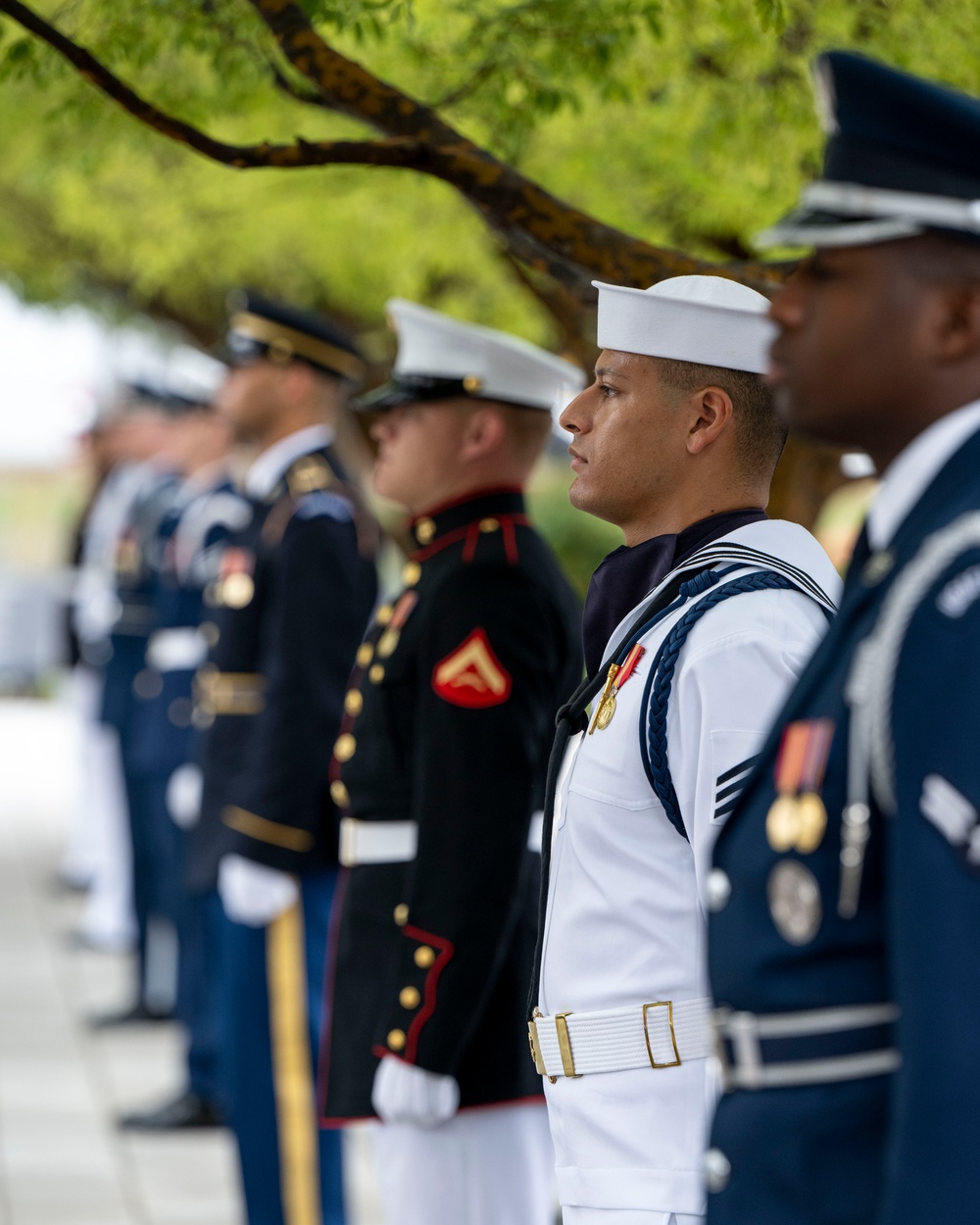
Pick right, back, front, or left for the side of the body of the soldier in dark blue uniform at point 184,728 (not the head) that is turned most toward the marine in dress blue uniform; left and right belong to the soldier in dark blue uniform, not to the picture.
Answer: left

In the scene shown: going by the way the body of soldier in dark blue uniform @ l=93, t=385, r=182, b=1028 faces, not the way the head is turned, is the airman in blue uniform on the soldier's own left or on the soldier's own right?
on the soldier's own left

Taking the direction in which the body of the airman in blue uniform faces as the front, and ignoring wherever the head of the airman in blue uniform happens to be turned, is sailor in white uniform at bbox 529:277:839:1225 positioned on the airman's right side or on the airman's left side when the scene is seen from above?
on the airman's right side

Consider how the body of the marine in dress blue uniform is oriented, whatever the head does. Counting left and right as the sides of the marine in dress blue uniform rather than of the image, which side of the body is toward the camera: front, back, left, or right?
left

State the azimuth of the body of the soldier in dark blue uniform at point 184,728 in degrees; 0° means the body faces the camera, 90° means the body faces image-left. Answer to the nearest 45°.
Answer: approximately 90°

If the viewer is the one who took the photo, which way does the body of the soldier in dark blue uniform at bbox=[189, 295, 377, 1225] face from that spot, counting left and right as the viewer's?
facing to the left of the viewer

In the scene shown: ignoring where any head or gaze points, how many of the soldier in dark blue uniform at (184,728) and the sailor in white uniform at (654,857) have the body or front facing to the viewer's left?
2

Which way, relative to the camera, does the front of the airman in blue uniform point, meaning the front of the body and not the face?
to the viewer's left

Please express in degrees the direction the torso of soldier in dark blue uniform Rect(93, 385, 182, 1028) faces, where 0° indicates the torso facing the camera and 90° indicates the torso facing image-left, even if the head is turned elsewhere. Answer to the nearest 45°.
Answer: approximately 90°

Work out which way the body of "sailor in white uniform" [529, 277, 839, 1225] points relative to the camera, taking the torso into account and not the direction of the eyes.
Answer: to the viewer's left

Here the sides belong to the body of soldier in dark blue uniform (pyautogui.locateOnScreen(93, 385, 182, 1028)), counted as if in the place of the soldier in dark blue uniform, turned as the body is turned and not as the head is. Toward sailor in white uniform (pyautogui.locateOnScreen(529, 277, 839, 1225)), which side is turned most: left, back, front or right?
left
